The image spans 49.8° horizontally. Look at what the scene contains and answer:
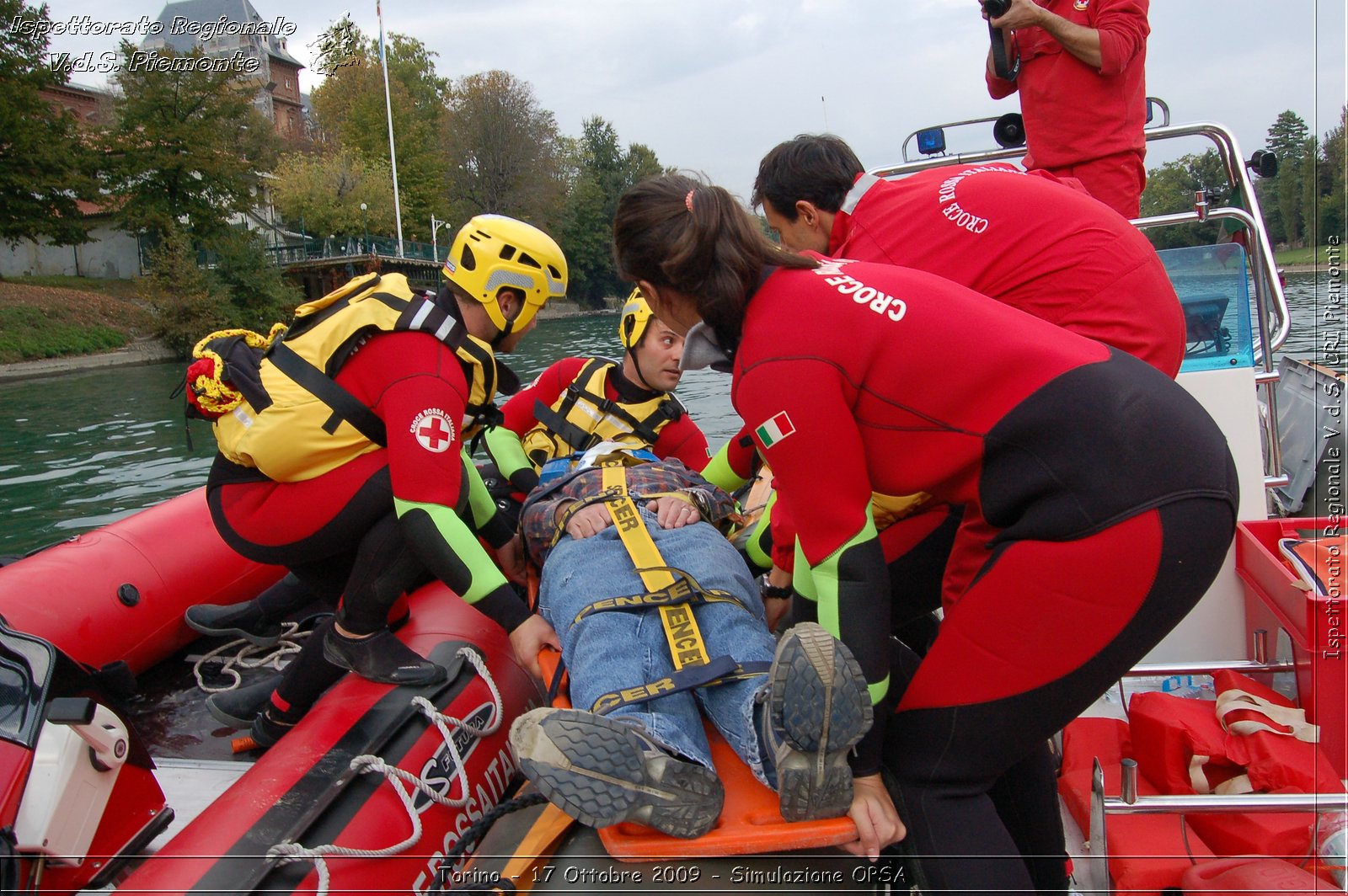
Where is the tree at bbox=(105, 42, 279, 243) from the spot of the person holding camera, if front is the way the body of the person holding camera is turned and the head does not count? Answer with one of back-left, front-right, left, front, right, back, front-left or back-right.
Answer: right

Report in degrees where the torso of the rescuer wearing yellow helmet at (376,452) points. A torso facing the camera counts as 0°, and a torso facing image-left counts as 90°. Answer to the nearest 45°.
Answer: approximately 270°

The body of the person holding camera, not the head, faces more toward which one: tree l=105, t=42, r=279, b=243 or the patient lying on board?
the patient lying on board

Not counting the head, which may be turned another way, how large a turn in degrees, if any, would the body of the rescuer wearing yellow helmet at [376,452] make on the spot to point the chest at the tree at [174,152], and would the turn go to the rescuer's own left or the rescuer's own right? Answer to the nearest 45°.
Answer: approximately 90° to the rescuer's own left

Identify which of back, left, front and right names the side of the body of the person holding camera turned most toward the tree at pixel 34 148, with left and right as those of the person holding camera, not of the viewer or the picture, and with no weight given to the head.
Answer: right

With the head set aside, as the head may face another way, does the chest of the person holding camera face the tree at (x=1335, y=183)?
no

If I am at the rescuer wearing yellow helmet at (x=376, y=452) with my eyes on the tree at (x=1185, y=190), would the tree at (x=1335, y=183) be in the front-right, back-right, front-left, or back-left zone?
front-right

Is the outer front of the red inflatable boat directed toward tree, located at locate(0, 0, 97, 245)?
no

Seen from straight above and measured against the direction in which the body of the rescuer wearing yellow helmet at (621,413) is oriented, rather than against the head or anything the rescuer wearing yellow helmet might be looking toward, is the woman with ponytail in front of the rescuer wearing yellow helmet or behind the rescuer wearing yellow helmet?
in front

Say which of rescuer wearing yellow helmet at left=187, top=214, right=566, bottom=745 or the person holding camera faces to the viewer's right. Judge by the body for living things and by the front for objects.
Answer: the rescuer wearing yellow helmet

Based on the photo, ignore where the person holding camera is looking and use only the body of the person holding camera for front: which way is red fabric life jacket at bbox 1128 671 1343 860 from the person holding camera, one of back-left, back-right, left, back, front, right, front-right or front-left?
front-left

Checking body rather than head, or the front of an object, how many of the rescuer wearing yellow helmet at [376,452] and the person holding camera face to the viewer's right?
1

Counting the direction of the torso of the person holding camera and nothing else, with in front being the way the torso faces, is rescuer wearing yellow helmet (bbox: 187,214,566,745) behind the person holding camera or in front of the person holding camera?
in front
